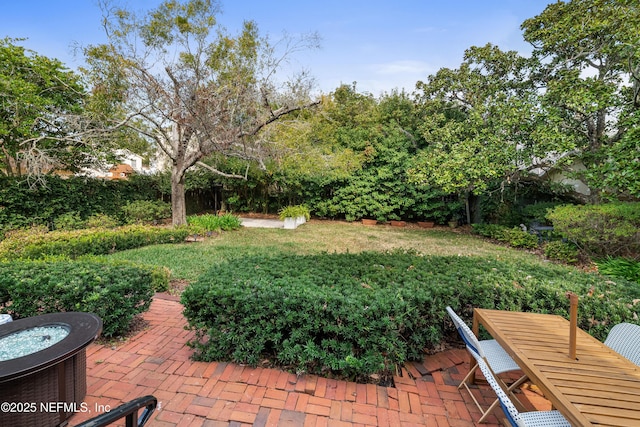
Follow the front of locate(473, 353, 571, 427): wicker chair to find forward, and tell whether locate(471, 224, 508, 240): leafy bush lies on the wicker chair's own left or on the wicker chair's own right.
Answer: on the wicker chair's own left

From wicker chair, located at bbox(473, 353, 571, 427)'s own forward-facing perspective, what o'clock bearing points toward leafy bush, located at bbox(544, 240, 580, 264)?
The leafy bush is roughly at 9 o'clock from the wicker chair.

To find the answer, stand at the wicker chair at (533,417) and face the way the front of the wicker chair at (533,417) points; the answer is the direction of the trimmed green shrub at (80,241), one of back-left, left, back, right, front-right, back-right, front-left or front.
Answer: back

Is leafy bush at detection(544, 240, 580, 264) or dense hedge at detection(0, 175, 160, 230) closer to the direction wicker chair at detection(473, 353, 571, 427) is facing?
the leafy bush

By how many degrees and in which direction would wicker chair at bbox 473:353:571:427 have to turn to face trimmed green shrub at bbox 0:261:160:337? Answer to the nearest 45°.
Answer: approximately 180°

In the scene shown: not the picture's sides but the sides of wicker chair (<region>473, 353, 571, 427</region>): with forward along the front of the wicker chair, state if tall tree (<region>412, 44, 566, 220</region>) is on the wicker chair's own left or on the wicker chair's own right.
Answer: on the wicker chair's own left

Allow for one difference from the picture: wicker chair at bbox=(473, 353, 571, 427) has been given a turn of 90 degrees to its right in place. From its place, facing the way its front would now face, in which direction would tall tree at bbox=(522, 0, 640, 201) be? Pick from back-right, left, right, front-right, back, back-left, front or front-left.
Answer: back

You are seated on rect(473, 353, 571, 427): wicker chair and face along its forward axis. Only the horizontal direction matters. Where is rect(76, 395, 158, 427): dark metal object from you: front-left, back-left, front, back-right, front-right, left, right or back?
back-right

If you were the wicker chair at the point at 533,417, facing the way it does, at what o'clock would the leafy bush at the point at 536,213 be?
The leafy bush is roughly at 9 o'clock from the wicker chair.

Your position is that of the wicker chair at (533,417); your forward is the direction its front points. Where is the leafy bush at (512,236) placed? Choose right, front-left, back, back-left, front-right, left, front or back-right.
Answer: left

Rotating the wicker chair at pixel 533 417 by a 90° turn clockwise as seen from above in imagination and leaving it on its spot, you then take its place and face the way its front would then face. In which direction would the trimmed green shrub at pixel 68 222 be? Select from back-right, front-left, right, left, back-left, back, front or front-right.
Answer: right

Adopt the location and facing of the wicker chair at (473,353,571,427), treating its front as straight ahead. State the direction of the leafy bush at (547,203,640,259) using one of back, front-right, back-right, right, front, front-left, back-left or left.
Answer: left

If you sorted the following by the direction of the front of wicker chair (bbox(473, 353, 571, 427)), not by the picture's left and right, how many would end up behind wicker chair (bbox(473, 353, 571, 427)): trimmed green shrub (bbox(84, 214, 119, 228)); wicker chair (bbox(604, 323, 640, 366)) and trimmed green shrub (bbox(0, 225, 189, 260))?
2

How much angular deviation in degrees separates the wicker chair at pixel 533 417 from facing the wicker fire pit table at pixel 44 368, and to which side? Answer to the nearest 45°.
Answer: approximately 135° to its right

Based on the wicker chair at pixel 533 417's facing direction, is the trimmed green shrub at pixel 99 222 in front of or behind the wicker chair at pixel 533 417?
behind

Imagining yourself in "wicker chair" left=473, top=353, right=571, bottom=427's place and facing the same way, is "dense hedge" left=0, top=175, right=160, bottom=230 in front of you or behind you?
behind

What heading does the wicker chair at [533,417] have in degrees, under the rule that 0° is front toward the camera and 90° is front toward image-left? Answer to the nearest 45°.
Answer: approximately 270°
